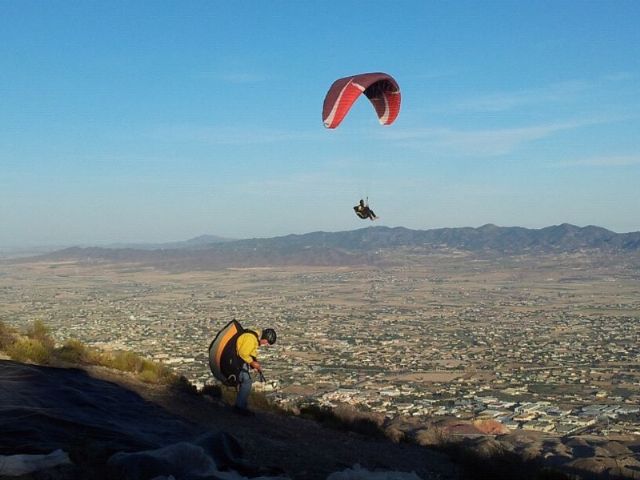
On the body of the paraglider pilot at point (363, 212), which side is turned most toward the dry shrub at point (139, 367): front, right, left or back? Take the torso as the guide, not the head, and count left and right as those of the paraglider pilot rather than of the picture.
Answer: right

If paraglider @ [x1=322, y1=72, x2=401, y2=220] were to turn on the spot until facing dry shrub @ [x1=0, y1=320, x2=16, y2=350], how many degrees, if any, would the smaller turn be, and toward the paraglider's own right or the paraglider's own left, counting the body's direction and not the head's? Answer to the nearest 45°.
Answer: approximately 135° to the paraglider's own right

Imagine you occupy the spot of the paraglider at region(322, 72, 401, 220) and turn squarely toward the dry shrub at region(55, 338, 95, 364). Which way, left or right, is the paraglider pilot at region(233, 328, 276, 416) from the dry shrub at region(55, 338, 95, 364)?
left

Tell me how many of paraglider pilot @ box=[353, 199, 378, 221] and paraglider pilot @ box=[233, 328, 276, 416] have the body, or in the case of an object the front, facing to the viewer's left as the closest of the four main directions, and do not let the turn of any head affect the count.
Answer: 0

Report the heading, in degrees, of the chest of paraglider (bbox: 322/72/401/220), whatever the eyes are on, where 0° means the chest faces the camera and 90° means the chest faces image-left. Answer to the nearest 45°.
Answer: approximately 315°

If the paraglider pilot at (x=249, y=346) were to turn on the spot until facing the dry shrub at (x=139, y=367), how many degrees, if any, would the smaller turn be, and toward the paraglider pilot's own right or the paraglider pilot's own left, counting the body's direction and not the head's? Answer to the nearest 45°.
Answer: approximately 135° to the paraglider pilot's own left

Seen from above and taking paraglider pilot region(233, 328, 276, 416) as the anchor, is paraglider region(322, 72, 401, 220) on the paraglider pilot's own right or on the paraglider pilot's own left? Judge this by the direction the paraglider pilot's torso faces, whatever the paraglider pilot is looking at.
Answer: on the paraglider pilot's own left

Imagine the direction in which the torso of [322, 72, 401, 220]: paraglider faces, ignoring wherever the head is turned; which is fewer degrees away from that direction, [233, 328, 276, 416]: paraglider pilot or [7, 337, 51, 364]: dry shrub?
the paraglider pilot

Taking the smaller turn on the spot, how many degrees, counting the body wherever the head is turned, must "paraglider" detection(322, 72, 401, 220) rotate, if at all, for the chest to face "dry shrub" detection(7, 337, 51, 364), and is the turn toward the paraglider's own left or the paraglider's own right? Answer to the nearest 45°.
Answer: approximately 90° to the paraglider's own right

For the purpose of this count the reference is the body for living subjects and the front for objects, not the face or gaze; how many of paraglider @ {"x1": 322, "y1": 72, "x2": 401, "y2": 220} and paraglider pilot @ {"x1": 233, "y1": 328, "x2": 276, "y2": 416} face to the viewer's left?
0

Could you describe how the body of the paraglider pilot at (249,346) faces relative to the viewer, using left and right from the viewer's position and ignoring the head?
facing to the right of the viewer
